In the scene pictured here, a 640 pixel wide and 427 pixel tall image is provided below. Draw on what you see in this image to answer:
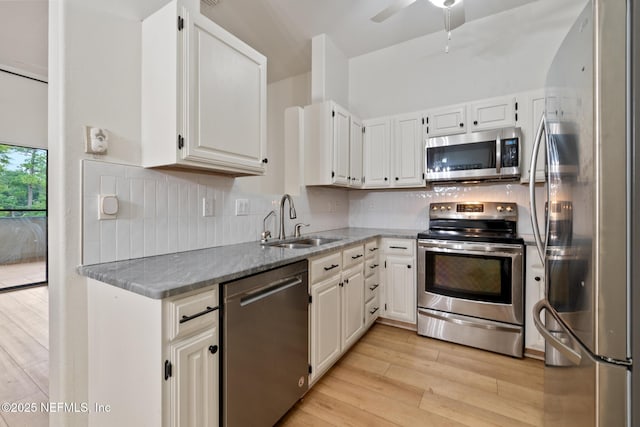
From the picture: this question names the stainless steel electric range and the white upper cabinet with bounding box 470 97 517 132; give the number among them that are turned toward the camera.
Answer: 2

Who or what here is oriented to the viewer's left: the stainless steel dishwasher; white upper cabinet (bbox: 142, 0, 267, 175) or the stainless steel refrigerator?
the stainless steel refrigerator

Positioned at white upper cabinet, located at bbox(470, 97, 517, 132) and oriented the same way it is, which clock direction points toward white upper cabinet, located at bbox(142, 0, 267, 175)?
white upper cabinet, located at bbox(142, 0, 267, 175) is roughly at 1 o'clock from white upper cabinet, located at bbox(470, 97, 517, 132).

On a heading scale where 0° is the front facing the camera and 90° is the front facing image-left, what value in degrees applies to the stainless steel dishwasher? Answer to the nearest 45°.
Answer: approximately 315°

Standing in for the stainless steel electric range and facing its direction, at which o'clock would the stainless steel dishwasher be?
The stainless steel dishwasher is roughly at 1 o'clock from the stainless steel electric range.

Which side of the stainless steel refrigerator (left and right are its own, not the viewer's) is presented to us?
left

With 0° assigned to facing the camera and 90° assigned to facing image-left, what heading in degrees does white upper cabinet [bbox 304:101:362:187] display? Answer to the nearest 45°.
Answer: approximately 315°
